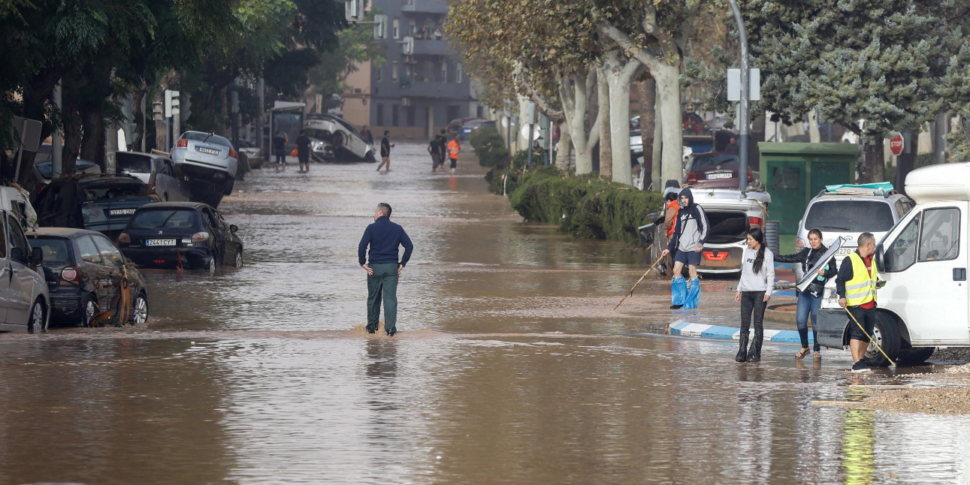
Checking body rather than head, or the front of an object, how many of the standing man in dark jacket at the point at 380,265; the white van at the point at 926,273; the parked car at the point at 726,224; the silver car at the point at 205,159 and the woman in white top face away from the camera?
3

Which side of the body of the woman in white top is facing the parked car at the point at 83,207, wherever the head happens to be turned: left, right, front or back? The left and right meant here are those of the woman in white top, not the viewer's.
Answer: right

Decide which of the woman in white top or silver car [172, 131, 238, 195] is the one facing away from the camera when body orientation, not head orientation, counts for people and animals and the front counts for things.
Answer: the silver car

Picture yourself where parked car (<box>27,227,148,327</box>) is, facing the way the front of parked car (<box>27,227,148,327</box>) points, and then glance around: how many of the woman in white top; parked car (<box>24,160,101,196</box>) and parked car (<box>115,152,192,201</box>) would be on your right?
1

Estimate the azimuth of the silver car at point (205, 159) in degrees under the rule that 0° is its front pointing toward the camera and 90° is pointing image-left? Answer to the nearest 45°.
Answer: approximately 180°

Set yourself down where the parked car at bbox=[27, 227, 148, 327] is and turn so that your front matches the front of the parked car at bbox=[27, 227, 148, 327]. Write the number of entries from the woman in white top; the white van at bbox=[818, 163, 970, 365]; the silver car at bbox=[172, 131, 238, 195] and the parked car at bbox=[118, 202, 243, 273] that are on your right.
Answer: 2

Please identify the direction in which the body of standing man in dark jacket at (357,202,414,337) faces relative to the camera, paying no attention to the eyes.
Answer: away from the camera

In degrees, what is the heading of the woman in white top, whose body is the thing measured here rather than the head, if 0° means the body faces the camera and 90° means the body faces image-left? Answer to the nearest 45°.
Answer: approximately 45°

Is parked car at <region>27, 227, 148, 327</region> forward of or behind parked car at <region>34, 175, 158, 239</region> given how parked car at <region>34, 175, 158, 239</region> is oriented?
behind

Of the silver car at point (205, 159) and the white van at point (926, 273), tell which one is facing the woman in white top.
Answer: the white van

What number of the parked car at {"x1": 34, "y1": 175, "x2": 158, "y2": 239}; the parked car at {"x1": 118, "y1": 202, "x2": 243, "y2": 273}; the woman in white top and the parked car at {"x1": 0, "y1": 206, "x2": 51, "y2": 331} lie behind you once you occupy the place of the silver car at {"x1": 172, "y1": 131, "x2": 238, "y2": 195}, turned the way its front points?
4

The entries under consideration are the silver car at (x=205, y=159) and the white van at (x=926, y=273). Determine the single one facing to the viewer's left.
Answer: the white van

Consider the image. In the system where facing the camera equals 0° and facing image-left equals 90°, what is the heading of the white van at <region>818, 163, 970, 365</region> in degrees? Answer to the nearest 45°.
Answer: approximately 90°

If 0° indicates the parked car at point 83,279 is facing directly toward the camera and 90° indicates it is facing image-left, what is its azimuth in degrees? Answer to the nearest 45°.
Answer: approximately 225°

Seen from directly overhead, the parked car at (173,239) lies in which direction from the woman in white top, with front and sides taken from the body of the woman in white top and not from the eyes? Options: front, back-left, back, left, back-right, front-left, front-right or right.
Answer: right
